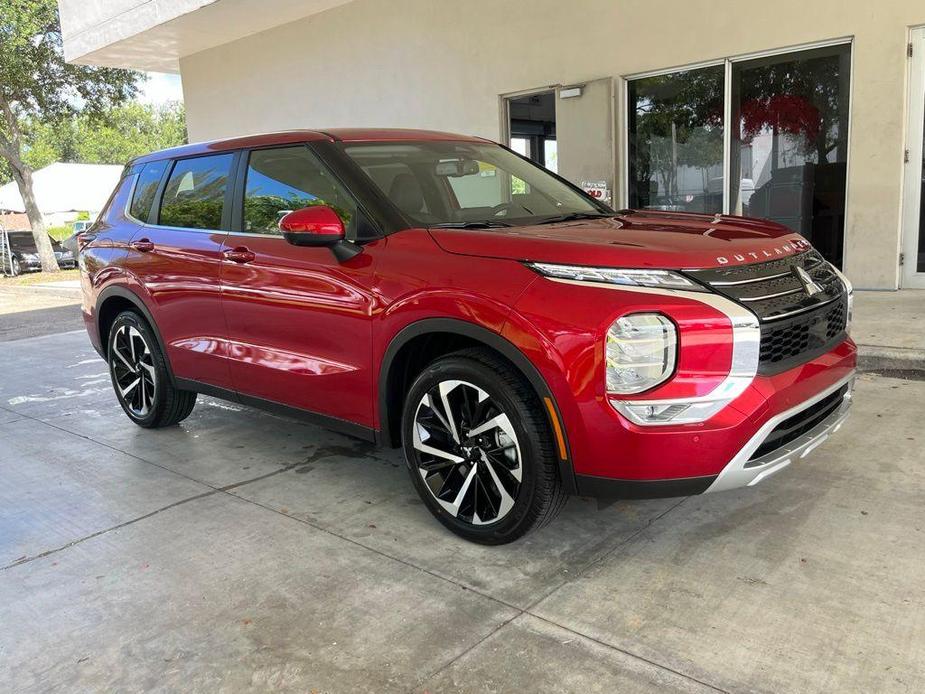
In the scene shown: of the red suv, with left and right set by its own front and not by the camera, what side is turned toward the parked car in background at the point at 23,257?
back

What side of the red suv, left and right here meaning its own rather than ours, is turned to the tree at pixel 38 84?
back

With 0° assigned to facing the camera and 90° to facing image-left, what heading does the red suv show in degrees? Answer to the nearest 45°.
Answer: approximately 315°

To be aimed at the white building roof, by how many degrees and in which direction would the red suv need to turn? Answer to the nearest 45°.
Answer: approximately 180°
